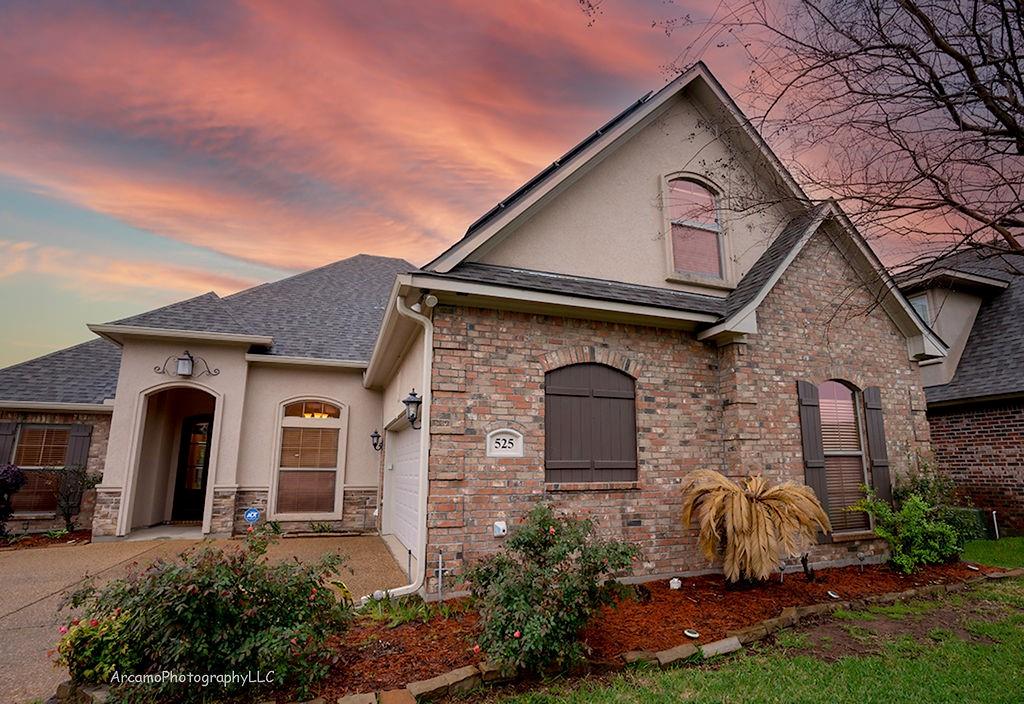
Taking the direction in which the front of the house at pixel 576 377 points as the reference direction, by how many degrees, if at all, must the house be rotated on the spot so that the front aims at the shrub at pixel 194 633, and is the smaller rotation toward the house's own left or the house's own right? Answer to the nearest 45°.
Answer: approximately 45° to the house's own right

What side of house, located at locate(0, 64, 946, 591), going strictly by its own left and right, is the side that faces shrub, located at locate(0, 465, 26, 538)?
right

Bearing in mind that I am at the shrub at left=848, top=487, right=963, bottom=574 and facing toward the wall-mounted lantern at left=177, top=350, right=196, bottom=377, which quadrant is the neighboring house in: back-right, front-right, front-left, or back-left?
back-right

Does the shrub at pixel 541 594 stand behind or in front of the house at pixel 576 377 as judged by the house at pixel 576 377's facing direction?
in front

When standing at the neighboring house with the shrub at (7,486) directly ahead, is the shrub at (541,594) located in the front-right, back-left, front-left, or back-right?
front-left

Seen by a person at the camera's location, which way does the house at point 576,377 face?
facing the viewer

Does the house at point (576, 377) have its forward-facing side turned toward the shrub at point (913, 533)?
no

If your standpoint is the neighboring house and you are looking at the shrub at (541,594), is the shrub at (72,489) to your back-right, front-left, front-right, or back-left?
front-right

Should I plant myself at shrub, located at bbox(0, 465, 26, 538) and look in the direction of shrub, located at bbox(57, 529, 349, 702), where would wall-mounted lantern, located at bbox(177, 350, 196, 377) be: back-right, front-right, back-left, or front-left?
front-left

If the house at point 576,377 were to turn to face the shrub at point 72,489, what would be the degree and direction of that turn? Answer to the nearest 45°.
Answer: approximately 135° to its right

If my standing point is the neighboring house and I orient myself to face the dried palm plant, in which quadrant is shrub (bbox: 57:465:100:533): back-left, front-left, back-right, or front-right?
front-right

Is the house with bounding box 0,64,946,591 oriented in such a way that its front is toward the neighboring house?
no
